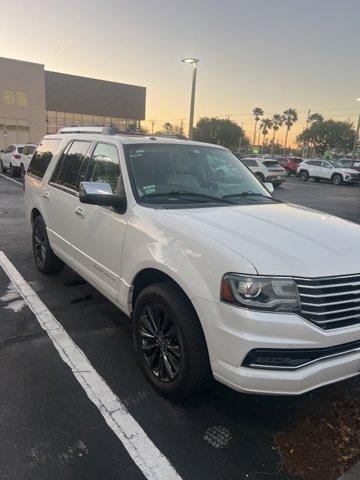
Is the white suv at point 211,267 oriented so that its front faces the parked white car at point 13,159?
no

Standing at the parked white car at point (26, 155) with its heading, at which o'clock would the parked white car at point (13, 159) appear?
the parked white car at point (13, 159) is roughly at 9 o'clock from the parked white car at point (26, 155).

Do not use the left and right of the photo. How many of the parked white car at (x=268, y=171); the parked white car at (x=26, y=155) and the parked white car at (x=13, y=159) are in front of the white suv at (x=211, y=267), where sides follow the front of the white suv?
0

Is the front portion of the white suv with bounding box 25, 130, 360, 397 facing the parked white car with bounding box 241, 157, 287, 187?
no

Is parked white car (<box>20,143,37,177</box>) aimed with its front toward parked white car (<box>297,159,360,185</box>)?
no

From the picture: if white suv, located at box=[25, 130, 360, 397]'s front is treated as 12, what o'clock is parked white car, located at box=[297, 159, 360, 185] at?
The parked white car is roughly at 8 o'clock from the white suv.

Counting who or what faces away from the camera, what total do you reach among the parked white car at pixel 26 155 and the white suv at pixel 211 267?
1

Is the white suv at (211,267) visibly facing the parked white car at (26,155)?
no

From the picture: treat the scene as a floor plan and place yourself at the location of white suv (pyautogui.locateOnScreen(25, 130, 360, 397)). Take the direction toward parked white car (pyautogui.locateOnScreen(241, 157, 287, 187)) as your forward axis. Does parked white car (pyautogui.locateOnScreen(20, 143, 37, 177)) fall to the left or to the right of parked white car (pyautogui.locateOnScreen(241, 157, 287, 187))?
left

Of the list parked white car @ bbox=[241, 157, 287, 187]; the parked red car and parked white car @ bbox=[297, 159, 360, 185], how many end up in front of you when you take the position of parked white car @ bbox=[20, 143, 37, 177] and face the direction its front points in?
0
